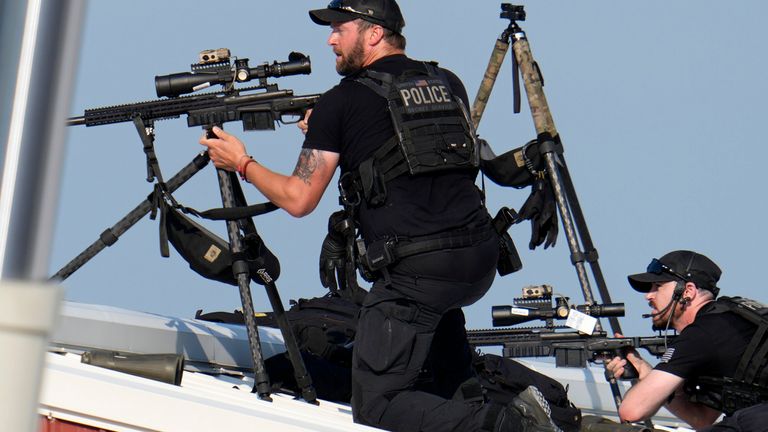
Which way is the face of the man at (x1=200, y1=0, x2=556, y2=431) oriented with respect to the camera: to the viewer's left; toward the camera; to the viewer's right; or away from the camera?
to the viewer's left

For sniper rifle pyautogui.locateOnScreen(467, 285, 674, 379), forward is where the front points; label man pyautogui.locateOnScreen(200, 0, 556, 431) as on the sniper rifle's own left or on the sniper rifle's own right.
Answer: on the sniper rifle's own left

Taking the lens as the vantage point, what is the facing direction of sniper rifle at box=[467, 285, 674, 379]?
facing to the left of the viewer

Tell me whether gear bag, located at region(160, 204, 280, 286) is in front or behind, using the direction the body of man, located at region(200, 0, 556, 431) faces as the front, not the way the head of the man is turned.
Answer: in front

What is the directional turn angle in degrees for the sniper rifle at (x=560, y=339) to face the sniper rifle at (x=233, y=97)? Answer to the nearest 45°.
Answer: approximately 45° to its left

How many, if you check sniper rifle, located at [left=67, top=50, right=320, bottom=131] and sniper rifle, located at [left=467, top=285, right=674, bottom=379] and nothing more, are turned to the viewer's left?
2

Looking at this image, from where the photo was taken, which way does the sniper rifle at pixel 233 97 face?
to the viewer's left

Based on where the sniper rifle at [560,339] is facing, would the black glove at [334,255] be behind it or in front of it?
in front

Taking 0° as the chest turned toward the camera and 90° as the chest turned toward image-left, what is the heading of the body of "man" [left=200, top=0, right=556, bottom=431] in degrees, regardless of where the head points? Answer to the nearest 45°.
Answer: approximately 135°
